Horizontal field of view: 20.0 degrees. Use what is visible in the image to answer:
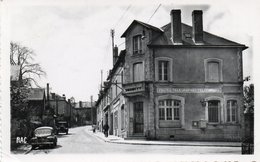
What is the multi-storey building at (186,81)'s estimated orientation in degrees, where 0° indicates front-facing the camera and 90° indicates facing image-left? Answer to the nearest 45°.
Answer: approximately 45°

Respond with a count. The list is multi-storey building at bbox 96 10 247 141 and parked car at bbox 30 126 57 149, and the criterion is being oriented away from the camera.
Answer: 0

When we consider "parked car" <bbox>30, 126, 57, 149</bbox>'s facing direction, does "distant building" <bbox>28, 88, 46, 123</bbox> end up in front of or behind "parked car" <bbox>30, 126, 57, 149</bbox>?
behind

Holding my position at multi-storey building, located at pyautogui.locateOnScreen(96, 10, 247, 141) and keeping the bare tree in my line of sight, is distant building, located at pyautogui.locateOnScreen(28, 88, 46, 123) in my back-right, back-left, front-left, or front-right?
front-right

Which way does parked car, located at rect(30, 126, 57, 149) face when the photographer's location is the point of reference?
facing the viewer
